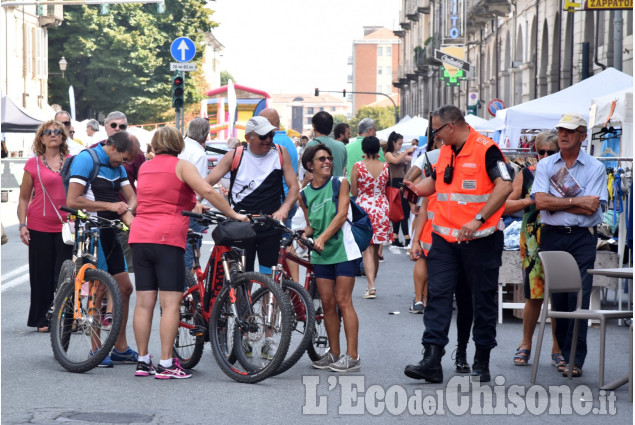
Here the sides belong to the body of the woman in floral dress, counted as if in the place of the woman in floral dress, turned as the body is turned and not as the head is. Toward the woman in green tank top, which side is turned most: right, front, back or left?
back

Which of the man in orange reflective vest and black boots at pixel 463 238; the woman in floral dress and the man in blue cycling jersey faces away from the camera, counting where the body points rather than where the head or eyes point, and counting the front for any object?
the woman in floral dress

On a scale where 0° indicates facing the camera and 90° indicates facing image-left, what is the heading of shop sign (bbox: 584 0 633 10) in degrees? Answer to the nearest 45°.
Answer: approximately 0°

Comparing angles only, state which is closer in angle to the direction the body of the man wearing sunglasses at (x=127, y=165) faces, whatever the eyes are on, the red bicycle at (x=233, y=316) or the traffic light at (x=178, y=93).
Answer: the red bicycle

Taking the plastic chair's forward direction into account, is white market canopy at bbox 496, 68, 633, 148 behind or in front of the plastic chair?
behind

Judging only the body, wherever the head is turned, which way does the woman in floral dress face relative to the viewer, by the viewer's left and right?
facing away from the viewer

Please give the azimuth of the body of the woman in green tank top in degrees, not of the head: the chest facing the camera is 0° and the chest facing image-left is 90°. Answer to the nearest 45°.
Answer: approximately 45°

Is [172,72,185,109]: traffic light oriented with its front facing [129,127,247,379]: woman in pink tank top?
yes

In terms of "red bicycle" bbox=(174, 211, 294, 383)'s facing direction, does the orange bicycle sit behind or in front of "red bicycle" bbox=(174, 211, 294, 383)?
behind

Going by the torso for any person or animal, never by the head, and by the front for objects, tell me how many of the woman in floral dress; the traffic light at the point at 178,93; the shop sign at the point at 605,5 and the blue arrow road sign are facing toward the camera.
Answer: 3

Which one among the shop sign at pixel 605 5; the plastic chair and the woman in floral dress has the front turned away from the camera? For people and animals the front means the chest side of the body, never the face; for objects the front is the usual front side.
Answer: the woman in floral dress

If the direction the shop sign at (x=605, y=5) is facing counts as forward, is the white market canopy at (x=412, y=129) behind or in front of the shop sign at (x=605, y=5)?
behind
